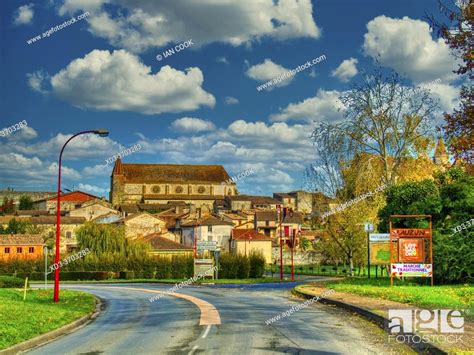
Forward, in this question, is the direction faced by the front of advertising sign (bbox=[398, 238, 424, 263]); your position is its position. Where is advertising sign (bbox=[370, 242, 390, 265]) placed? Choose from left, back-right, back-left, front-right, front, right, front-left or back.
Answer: back-right

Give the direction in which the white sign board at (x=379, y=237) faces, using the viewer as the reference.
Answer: facing the viewer

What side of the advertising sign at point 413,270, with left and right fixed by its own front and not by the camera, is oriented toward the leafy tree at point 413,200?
back

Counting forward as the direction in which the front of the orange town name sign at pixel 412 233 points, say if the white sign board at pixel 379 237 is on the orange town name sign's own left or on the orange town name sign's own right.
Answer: on the orange town name sign's own right

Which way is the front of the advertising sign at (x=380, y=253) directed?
toward the camera

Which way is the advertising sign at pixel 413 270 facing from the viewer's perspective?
toward the camera

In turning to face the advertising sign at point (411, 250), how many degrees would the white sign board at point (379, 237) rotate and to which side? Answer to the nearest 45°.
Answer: approximately 45° to its left

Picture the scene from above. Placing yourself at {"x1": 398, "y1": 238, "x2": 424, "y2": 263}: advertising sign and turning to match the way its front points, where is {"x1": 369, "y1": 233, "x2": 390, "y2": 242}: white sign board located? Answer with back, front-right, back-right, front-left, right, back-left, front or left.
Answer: back-right

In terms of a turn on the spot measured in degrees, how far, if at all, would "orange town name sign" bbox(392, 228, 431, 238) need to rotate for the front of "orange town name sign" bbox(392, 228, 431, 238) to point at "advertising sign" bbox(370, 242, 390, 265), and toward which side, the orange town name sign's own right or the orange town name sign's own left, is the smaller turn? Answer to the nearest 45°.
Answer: approximately 135° to the orange town name sign's own right
